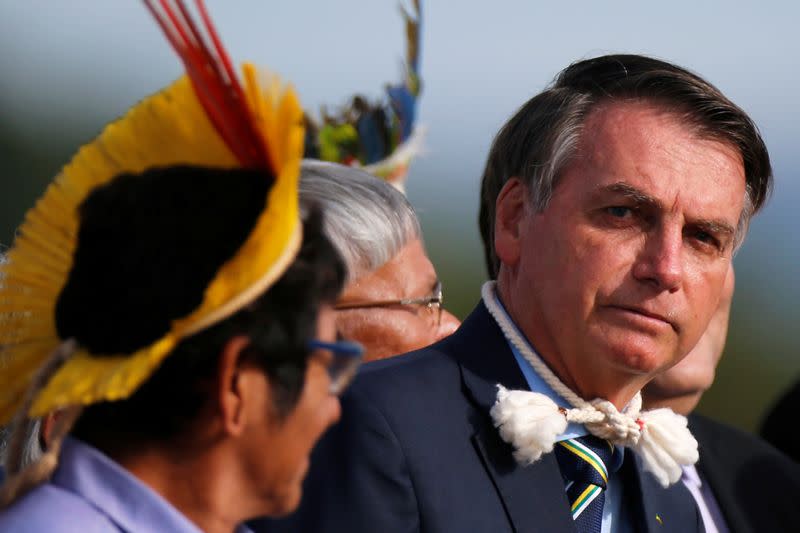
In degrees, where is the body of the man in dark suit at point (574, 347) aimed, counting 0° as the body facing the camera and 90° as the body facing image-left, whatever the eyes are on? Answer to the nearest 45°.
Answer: approximately 315°

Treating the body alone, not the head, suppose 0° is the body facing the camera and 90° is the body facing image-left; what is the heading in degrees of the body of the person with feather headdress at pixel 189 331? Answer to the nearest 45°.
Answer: approximately 225°

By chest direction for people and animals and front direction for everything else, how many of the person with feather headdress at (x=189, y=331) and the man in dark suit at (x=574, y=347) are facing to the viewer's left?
0

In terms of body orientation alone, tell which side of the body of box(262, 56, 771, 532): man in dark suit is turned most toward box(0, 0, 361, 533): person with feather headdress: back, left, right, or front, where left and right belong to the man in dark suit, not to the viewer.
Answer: right

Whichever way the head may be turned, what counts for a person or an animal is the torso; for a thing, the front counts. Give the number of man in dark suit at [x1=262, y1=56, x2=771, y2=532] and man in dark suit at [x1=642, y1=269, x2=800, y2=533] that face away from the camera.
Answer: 0

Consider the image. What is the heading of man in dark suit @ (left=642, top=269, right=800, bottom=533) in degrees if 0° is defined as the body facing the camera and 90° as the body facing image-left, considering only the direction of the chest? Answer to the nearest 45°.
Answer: approximately 45°
